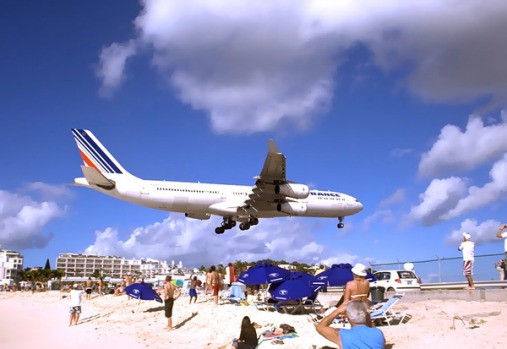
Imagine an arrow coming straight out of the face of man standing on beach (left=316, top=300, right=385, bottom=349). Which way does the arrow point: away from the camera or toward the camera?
away from the camera

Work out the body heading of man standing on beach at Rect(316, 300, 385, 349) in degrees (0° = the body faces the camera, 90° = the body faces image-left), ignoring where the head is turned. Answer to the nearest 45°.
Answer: approximately 180°

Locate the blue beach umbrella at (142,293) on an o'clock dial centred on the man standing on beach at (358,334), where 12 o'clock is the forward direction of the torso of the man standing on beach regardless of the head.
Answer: The blue beach umbrella is roughly at 11 o'clock from the man standing on beach.

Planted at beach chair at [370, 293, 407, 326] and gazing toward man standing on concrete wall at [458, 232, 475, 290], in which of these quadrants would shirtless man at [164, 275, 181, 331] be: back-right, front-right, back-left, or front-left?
back-left

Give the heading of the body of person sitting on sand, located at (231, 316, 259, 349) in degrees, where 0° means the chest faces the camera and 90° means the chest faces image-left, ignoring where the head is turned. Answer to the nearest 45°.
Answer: approximately 135°

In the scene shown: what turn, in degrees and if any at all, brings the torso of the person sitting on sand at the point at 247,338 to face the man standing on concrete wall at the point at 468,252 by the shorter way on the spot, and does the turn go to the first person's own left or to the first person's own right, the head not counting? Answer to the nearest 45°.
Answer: approximately 90° to the first person's own right

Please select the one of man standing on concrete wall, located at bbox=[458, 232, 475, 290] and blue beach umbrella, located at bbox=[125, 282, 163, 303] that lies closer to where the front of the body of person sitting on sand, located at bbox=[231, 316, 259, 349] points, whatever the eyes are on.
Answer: the blue beach umbrella

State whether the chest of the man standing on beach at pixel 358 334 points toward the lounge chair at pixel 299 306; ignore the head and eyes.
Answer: yes
